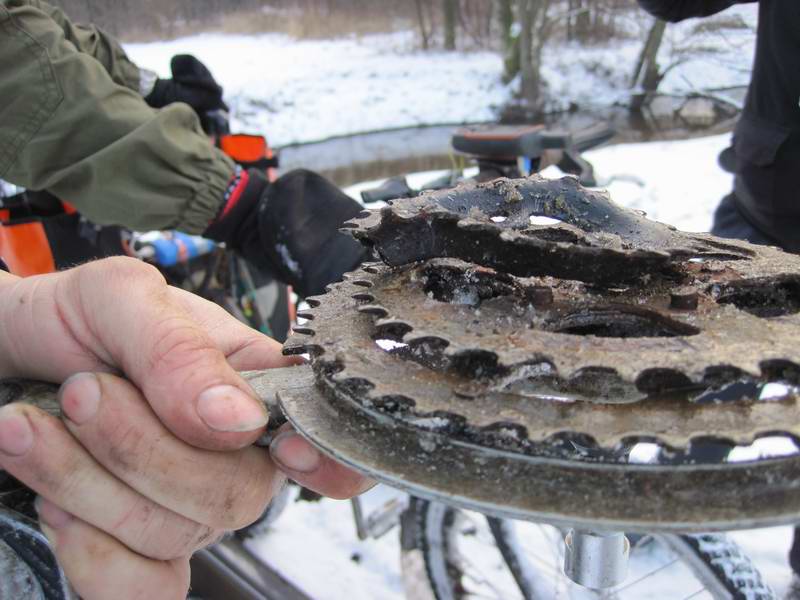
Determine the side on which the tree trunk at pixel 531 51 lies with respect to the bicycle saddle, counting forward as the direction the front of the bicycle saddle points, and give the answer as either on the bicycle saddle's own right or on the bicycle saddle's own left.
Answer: on the bicycle saddle's own left

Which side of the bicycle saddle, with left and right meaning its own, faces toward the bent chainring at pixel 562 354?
right

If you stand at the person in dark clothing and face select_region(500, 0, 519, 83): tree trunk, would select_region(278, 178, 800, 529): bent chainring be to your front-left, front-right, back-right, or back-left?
back-left

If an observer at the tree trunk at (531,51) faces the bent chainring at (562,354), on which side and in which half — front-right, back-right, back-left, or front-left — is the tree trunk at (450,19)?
back-right

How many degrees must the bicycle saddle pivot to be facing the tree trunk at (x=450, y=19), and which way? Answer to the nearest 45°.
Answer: approximately 90° to its left

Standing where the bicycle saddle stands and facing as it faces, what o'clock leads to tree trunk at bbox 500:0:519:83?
The tree trunk is roughly at 9 o'clock from the bicycle saddle.

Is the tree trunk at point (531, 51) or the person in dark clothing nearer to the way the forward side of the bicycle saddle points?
the person in dark clothing

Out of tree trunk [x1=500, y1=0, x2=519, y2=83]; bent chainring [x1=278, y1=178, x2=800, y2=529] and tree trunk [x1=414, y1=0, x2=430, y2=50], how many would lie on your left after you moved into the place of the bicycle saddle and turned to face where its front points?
2

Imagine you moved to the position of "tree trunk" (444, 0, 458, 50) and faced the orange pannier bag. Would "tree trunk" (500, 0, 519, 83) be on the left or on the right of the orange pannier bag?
left

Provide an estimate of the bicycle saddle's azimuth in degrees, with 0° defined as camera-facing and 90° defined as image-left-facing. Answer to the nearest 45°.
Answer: approximately 270°

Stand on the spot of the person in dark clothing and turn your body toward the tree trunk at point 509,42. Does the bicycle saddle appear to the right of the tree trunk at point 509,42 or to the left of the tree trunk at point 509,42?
left
